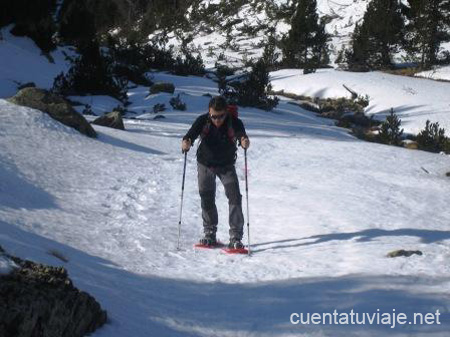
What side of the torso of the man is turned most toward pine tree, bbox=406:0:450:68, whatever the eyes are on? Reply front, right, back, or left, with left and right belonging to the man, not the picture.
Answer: back

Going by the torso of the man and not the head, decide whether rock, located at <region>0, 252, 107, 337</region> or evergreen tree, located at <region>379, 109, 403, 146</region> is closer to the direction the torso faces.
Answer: the rock

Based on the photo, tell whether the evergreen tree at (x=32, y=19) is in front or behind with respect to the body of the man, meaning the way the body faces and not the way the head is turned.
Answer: behind

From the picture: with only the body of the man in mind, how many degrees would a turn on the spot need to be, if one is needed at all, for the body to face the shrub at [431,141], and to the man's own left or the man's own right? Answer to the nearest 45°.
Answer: approximately 135° to the man's own left

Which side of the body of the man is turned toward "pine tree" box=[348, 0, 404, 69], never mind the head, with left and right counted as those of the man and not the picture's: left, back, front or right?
back

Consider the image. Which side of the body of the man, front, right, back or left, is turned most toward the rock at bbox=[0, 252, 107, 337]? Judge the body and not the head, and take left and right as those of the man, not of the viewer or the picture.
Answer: front

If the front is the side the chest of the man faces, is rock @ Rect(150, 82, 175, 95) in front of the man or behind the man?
behind

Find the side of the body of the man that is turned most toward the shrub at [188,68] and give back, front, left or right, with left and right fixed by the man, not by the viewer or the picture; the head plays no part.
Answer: back

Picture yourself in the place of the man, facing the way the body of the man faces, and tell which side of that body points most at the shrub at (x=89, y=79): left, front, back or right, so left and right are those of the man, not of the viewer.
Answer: back

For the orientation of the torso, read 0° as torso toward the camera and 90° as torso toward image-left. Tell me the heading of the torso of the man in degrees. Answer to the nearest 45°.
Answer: approximately 0°

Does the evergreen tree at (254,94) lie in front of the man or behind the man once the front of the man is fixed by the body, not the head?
behind
